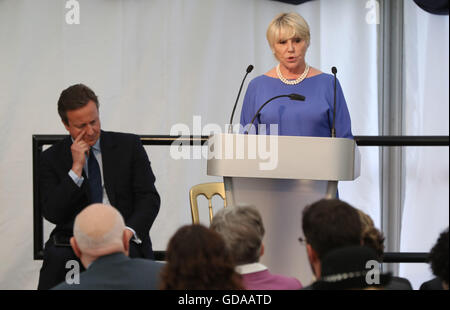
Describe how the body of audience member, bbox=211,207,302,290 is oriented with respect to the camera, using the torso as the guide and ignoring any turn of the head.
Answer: away from the camera

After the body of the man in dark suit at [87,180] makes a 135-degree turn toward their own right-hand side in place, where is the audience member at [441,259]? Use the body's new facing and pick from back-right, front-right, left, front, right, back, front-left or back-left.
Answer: back

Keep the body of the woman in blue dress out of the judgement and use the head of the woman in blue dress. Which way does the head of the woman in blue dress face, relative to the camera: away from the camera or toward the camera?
toward the camera

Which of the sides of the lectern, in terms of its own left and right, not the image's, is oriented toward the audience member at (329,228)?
front

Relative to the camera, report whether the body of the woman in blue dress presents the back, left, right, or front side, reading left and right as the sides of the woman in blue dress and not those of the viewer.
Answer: front

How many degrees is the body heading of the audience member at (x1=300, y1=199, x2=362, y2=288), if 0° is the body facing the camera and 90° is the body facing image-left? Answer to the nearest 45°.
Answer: approximately 135°

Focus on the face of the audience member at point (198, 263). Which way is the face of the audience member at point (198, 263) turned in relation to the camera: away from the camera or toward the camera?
away from the camera

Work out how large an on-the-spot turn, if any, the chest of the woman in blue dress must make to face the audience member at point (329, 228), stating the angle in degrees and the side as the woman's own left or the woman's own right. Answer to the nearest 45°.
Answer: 0° — they already face them

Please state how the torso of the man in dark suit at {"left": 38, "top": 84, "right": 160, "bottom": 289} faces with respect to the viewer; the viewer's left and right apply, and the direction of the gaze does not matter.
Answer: facing the viewer

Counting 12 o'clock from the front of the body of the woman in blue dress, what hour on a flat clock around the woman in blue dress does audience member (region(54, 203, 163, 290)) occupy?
The audience member is roughly at 1 o'clock from the woman in blue dress.

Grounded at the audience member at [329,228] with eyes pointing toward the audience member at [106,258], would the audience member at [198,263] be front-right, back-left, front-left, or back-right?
front-left

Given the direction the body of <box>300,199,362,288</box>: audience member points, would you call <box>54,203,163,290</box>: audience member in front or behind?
in front
